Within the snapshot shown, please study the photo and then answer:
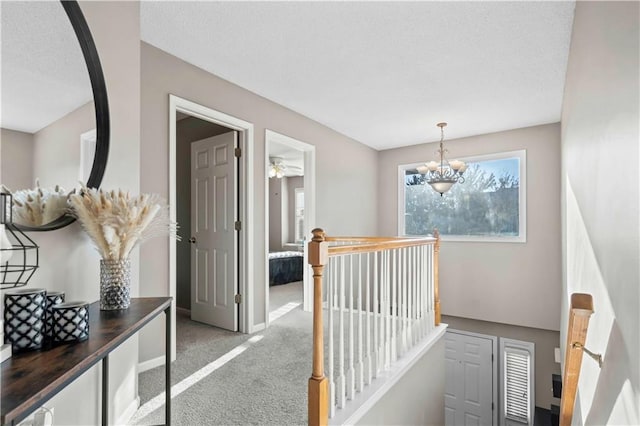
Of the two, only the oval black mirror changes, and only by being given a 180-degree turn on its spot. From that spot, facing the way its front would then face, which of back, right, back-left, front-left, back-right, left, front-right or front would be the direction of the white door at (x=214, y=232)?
front-right

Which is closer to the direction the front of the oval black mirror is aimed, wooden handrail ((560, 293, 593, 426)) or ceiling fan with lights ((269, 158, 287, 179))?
the wooden handrail

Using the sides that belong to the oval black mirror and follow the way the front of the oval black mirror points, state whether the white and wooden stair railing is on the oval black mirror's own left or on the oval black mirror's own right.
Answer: on the oval black mirror's own left

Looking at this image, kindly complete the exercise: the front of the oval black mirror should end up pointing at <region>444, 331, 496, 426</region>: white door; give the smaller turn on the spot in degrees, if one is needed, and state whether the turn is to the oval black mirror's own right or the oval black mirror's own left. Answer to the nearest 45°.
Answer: approximately 90° to the oval black mirror's own left

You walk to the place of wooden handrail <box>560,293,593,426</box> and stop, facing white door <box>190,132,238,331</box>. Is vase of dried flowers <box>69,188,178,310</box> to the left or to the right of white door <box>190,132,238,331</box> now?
left

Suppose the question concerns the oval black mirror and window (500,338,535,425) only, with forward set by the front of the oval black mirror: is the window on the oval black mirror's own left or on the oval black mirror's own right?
on the oval black mirror's own left

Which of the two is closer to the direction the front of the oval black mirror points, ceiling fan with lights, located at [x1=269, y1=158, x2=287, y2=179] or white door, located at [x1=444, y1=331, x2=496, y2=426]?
the white door

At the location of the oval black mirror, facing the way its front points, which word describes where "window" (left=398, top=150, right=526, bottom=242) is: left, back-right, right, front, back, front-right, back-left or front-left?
left

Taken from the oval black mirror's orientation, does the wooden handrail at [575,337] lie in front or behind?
in front
